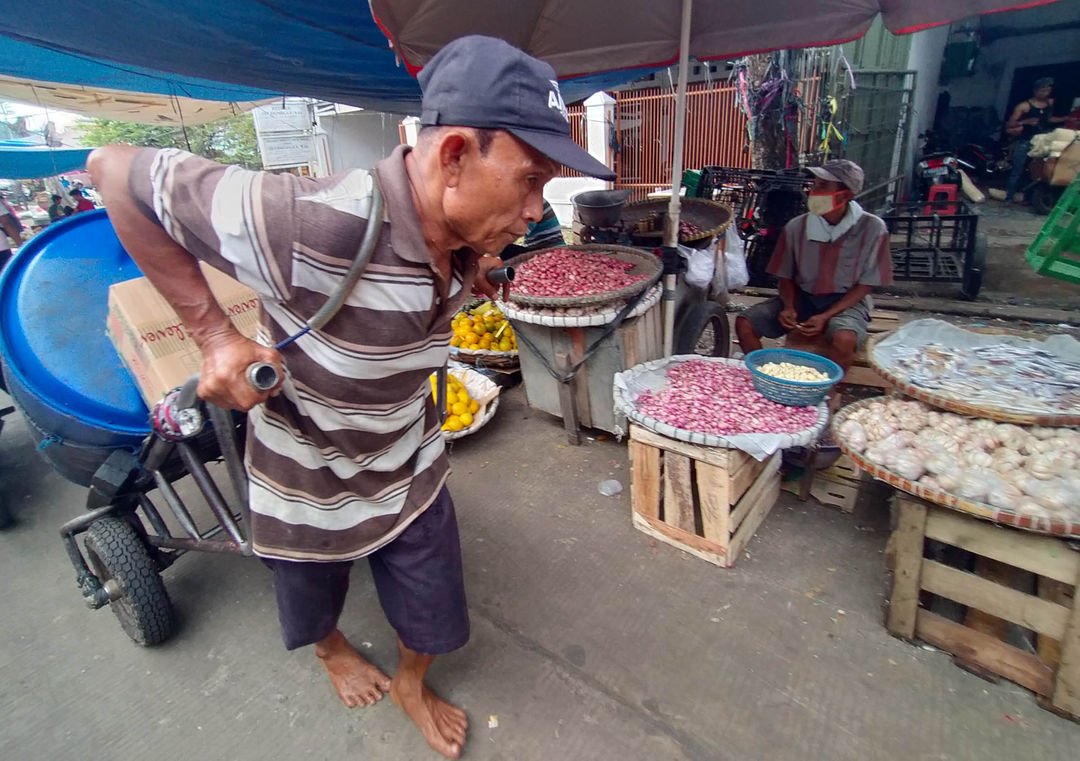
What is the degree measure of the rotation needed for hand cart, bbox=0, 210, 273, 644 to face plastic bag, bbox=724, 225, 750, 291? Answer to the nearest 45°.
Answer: approximately 45° to its left

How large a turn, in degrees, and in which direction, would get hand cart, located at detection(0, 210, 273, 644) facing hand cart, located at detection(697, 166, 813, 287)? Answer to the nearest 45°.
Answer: approximately 45° to its left

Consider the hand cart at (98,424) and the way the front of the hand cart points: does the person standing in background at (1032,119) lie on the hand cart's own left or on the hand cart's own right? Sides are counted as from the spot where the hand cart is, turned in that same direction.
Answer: on the hand cart's own left

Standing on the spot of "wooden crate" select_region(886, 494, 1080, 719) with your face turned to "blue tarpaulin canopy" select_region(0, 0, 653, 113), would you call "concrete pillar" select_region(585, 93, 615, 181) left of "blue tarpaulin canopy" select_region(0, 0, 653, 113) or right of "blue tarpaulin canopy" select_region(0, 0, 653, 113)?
right

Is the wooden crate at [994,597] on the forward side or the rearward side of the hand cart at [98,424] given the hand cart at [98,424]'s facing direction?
on the forward side

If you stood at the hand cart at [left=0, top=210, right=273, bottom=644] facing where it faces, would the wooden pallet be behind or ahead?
ahead

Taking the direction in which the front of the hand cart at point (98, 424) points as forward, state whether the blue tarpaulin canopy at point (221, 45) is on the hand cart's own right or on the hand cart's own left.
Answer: on the hand cart's own left

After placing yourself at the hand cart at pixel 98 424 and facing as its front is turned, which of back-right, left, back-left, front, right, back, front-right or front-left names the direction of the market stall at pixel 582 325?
front-left

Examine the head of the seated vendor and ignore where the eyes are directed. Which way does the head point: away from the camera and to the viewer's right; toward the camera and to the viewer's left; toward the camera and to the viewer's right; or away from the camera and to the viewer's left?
toward the camera and to the viewer's left

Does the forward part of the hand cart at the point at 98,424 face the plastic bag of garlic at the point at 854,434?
yes

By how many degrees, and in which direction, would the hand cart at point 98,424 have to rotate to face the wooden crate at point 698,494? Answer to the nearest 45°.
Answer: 0° — it already faces it

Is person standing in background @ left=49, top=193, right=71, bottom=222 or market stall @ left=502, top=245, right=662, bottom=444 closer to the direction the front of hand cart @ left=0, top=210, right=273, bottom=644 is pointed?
the market stall

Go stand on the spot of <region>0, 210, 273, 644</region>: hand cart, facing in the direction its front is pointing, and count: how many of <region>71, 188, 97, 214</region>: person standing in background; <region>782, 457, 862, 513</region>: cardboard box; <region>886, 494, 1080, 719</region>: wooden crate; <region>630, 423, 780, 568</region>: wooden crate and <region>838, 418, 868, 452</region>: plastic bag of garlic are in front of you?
4

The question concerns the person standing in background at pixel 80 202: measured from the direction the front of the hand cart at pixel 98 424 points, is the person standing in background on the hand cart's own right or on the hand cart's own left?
on the hand cart's own left

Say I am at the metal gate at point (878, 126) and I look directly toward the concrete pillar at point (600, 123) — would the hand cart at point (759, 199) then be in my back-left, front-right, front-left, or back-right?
front-left

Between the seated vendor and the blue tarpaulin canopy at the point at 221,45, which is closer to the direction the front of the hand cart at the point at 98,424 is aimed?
the seated vendor

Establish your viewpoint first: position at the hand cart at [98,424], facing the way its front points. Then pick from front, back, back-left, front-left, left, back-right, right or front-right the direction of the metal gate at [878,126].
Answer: front-left

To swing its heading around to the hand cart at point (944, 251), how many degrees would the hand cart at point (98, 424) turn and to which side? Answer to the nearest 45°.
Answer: approximately 45° to its left

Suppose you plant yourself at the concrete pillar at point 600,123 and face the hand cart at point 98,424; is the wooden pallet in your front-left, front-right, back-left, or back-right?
front-left

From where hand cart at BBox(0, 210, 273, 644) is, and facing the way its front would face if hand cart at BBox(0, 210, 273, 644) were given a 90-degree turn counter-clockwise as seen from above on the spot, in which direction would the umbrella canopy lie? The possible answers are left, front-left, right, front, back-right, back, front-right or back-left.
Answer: front-right
